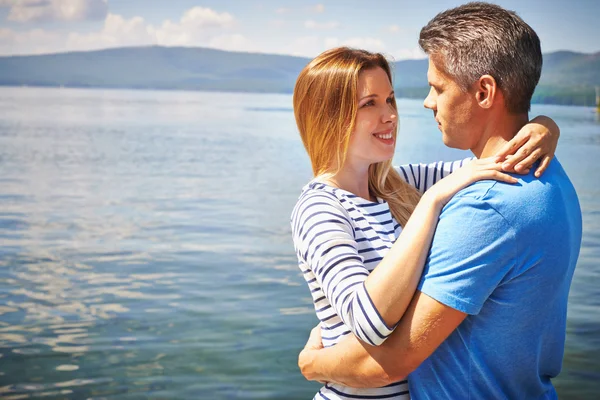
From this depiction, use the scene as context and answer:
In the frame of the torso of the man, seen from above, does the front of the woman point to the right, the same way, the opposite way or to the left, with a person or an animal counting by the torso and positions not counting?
the opposite way

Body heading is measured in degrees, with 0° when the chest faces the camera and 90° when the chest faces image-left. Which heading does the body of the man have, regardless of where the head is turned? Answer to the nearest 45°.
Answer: approximately 135°

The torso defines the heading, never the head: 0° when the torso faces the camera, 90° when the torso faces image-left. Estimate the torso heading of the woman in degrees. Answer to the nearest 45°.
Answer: approximately 315°

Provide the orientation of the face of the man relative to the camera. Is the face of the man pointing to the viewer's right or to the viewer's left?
to the viewer's left
